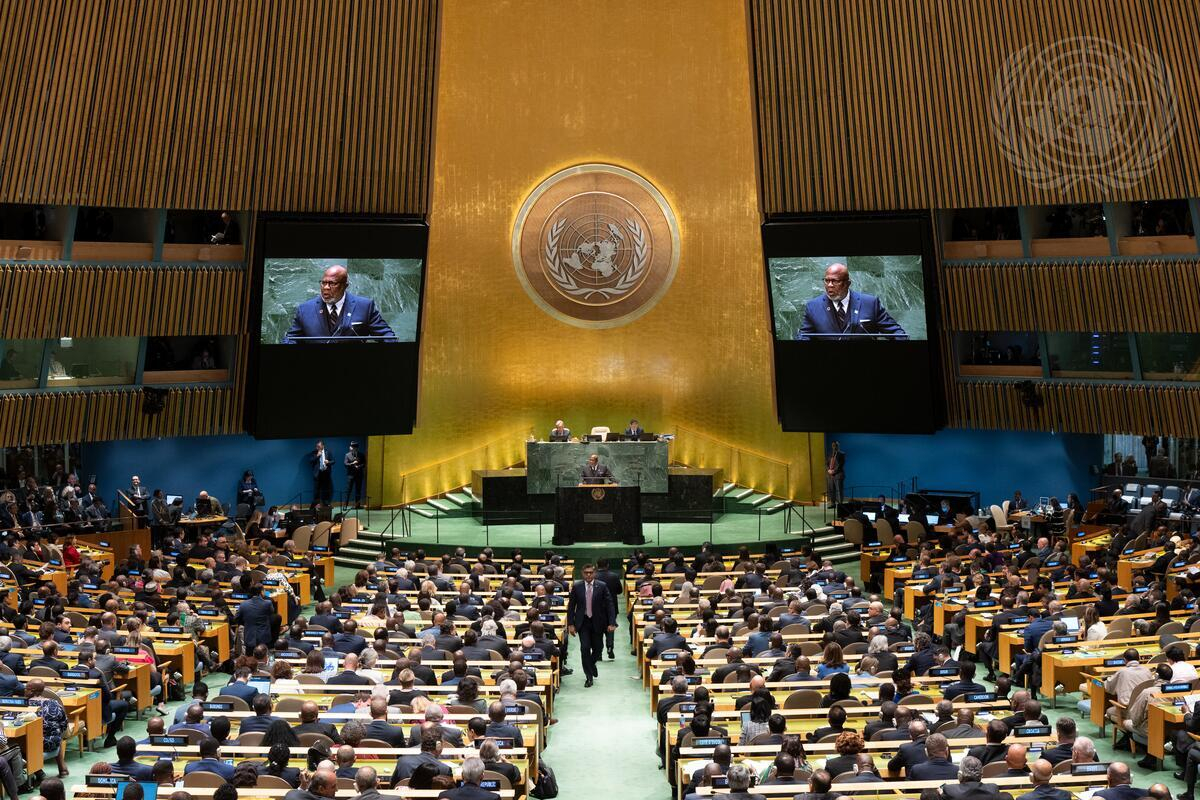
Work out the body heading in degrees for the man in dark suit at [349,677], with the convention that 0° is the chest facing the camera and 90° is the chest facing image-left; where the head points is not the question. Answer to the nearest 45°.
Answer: approximately 180°

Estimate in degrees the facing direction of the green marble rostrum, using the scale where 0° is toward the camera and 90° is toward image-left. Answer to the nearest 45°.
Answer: approximately 0°

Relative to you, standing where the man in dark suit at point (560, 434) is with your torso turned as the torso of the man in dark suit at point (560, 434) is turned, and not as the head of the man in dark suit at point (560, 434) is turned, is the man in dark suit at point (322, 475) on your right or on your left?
on your right

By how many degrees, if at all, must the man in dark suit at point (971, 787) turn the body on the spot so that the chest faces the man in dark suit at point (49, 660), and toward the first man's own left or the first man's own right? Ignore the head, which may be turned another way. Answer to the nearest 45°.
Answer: approximately 90° to the first man's own left

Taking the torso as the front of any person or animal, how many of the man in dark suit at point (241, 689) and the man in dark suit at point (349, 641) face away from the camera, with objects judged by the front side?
2

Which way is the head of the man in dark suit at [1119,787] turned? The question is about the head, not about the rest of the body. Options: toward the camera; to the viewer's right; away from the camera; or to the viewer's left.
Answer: away from the camera

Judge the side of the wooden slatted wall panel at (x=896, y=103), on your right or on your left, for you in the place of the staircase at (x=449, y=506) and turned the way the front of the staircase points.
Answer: on your left

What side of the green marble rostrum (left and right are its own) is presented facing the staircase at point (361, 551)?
right

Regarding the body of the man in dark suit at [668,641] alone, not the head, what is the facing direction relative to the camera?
away from the camera

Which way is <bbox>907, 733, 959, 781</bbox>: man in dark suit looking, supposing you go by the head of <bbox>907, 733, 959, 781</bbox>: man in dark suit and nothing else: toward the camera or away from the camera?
away from the camera

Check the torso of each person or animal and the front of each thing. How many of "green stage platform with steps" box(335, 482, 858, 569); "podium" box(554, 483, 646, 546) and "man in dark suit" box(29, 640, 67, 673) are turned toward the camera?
2

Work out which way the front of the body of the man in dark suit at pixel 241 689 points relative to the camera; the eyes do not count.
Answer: away from the camera
